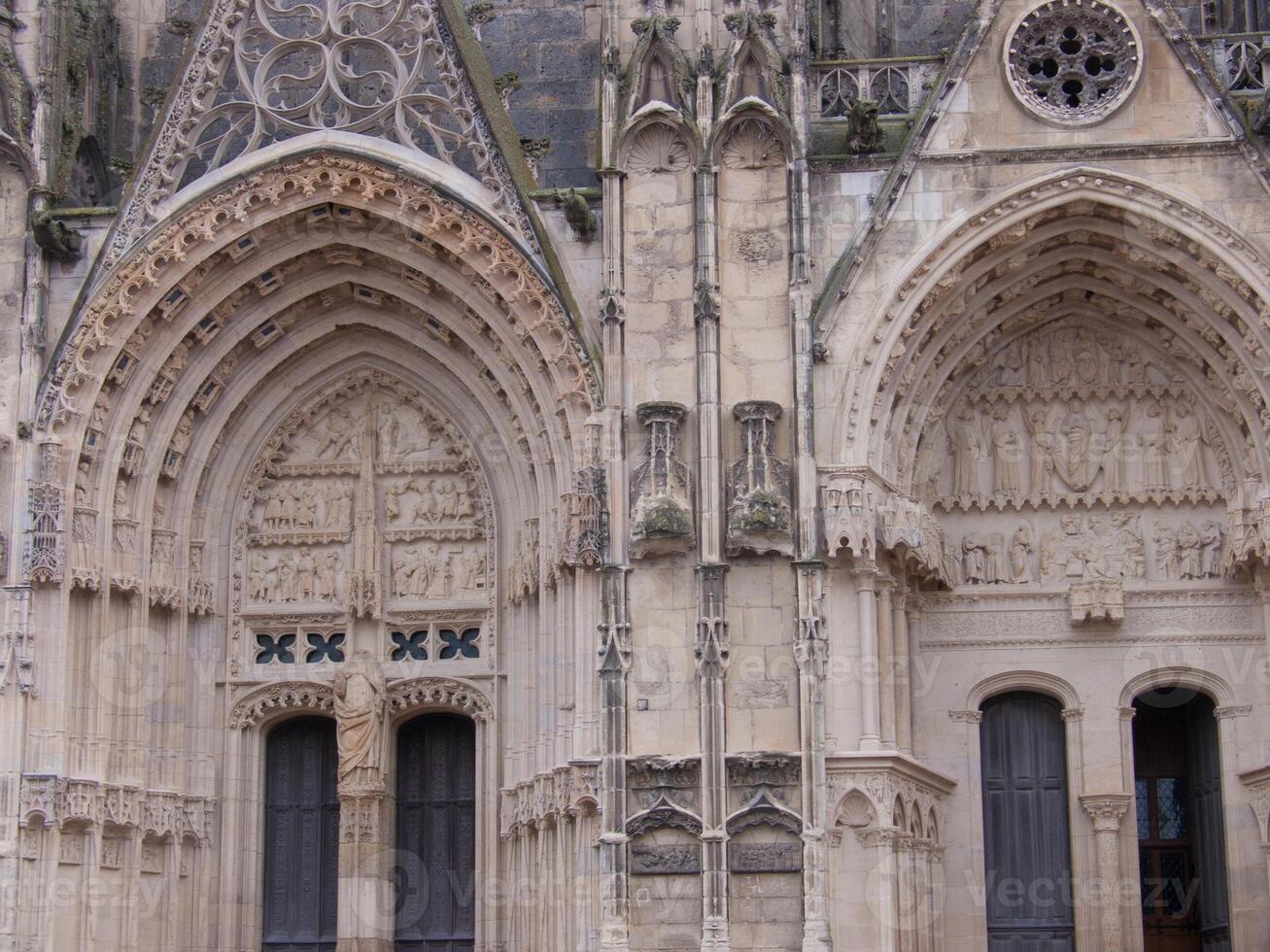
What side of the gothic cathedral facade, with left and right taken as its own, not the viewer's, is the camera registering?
front

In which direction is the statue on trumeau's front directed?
toward the camera
